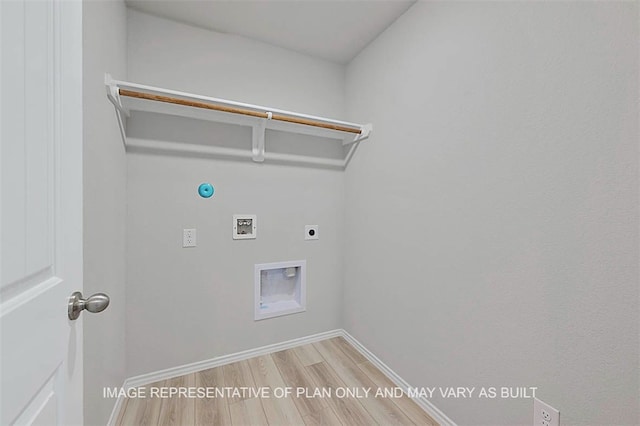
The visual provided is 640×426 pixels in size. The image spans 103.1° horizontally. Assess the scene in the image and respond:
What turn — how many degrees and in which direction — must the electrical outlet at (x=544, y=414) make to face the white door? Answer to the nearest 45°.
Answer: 0° — it already faces it

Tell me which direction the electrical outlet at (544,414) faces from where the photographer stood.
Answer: facing the viewer and to the left of the viewer
